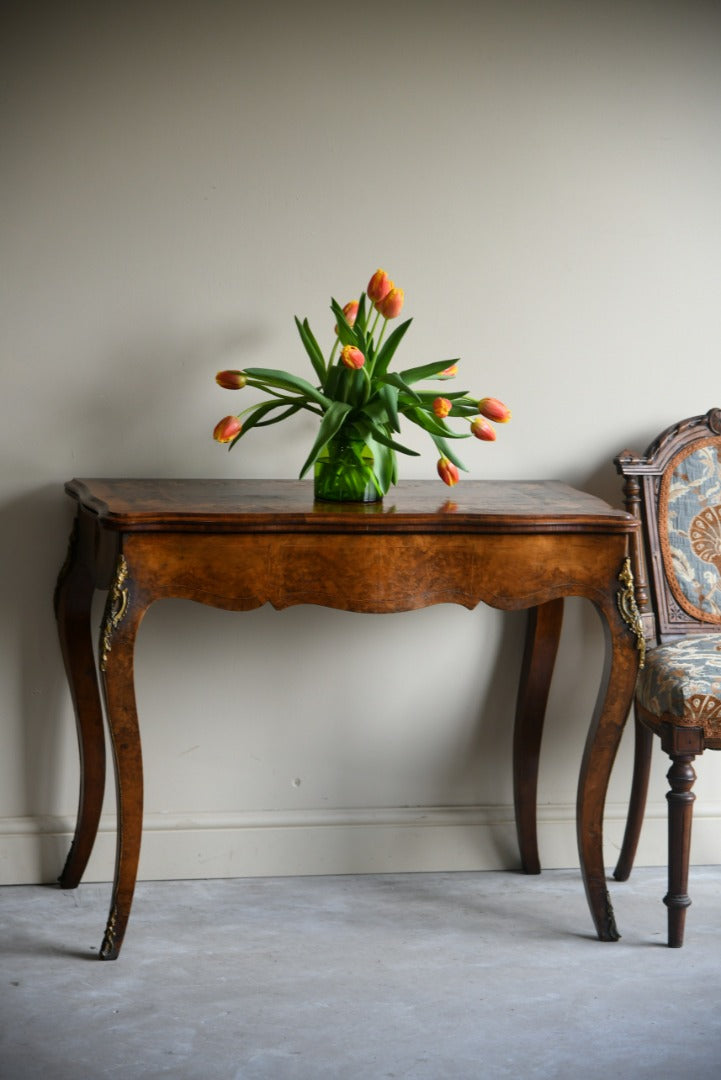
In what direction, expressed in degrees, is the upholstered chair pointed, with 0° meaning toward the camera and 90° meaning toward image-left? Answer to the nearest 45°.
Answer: approximately 315°

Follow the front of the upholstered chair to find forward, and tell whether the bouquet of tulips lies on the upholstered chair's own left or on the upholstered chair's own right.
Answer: on the upholstered chair's own right

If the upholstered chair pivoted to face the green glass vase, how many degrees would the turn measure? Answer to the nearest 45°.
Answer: approximately 90° to its right

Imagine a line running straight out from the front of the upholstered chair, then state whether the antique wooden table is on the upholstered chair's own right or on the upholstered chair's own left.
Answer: on the upholstered chair's own right
